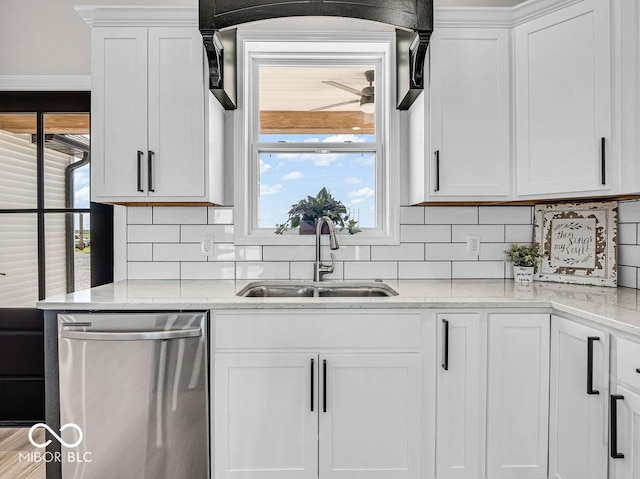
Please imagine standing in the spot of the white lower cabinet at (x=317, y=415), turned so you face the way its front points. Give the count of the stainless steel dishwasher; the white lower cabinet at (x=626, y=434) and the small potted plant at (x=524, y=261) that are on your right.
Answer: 1

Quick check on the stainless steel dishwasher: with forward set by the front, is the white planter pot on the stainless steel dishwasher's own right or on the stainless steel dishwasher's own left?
on the stainless steel dishwasher's own left

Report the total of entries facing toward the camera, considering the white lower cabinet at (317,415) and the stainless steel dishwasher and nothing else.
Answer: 2

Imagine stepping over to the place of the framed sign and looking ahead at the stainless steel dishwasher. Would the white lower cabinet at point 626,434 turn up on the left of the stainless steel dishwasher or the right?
left

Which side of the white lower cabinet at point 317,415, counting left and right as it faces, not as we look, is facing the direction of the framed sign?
left

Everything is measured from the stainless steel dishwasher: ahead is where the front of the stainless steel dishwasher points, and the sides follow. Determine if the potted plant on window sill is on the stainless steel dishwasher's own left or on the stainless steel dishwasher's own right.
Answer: on the stainless steel dishwasher's own left

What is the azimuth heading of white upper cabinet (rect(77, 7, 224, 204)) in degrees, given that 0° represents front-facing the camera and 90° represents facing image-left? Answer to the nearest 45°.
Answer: approximately 0°

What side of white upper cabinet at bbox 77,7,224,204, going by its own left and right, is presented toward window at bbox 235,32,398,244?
left
